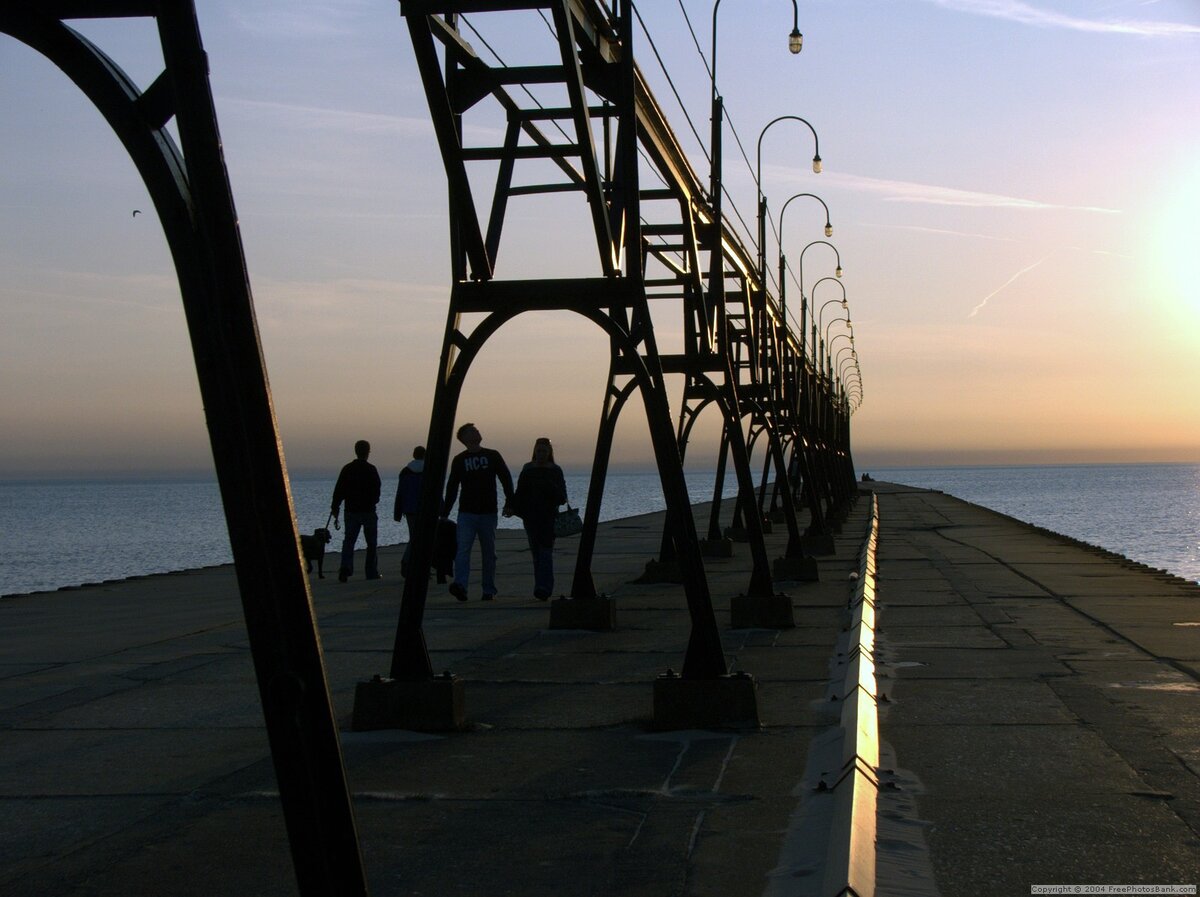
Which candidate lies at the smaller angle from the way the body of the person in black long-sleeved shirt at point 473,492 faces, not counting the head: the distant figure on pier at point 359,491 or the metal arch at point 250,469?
the metal arch

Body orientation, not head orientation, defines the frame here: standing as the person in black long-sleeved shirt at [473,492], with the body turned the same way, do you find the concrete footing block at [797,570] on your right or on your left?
on your left

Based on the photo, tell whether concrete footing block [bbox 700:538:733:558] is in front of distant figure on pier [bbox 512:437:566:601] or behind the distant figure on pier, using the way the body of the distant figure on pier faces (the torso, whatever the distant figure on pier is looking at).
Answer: behind

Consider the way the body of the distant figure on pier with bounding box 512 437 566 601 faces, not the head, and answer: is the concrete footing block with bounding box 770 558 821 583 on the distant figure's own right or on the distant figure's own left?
on the distant figure's own left

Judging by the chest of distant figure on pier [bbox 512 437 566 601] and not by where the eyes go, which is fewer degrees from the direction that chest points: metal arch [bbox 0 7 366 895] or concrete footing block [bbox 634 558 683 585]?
the metal arch

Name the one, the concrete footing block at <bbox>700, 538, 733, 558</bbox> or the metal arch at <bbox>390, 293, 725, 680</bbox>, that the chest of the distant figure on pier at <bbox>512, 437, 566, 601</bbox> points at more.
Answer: the metal arch

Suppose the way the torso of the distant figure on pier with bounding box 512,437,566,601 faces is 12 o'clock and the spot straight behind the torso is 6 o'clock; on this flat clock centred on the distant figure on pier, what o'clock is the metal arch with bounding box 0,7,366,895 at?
The metal arch is roughly at 12 o'clock from the distant figure on pier.

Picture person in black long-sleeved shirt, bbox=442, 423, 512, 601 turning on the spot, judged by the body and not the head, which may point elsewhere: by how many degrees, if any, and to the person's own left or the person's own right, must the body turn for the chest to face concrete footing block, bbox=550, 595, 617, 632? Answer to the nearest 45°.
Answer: approximately 45° to the person's own left

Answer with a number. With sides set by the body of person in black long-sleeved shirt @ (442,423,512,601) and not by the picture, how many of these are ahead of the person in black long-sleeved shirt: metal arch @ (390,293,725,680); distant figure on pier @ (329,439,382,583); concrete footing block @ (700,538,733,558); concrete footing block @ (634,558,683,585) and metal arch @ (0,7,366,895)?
2

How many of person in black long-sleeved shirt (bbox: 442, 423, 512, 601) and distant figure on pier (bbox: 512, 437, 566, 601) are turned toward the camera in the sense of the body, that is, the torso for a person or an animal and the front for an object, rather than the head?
2

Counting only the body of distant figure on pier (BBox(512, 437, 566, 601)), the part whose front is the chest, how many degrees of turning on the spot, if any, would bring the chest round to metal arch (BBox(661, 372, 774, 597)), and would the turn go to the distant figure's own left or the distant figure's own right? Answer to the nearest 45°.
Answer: approximately 45° to the distant figure's own left
